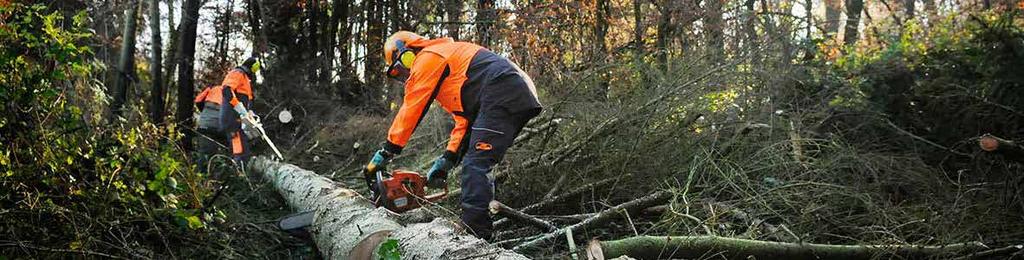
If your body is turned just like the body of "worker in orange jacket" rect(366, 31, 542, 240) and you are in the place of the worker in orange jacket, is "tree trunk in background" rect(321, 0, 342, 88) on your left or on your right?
on your right

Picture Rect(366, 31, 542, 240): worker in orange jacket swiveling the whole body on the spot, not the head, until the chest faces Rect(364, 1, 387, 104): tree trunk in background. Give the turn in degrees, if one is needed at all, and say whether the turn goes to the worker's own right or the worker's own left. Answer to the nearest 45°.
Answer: approximately 90° to the worker's own right

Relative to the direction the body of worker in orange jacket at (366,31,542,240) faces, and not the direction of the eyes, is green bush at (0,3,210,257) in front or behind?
in front

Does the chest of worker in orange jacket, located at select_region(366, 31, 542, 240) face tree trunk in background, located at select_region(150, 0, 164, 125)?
no

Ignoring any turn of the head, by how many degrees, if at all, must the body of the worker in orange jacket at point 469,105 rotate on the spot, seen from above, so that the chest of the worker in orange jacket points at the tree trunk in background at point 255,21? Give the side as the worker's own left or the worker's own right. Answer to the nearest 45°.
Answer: approximately 90° to the worker's own right

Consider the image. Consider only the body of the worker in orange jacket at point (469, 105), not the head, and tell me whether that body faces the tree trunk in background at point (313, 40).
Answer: no

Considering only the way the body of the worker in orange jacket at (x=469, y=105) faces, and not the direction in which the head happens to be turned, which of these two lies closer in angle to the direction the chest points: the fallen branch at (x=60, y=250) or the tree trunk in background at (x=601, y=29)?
the fallen branch

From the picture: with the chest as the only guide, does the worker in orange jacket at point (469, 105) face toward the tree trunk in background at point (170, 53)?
no

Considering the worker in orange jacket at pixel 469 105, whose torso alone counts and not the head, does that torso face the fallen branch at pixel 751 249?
no

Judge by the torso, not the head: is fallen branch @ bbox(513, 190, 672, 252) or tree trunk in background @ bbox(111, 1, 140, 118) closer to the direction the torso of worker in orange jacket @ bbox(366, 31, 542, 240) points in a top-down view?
the tree trunk in background

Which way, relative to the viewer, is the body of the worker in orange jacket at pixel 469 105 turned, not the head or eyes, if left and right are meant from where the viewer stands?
facing to the left of the viewer

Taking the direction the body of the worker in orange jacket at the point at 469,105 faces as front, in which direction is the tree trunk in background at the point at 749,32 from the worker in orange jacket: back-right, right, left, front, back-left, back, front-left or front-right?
back-right

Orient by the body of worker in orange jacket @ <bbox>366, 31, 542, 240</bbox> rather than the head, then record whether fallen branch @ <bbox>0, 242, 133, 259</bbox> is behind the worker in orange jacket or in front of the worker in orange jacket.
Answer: in front

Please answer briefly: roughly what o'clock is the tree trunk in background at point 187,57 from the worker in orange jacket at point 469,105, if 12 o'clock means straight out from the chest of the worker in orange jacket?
The tree trunk in background is roughly at 2 o'clock from the worker in orange jacket.

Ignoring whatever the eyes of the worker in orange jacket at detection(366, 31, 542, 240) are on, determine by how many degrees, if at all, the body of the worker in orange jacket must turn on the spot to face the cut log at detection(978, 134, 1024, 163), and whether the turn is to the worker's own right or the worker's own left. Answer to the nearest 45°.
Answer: approximately 180°

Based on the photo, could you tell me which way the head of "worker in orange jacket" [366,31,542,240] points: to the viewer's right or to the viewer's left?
to the viewer's left

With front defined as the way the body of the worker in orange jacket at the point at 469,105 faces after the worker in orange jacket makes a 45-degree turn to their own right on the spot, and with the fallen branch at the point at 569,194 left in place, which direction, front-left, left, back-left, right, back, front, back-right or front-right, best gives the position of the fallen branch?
right

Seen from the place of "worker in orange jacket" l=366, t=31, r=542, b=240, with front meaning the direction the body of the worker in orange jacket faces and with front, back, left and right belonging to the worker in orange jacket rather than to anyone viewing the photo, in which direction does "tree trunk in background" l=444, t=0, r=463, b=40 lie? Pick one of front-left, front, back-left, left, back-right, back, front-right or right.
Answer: right

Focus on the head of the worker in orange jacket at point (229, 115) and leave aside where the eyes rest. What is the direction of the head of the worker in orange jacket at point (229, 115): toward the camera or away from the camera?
away from the camera

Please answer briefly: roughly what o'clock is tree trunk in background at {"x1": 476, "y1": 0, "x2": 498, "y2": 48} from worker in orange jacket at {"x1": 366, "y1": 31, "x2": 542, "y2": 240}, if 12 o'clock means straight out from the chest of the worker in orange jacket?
The tree trunk in background is roughly at 3 o'clock from the worker in orange jacket.
